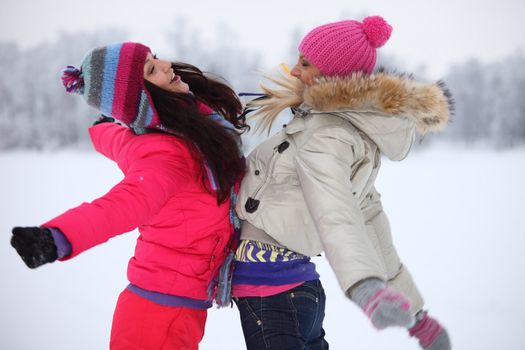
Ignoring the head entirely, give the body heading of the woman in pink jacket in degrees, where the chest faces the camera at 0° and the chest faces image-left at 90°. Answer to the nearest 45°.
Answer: approximately 270°

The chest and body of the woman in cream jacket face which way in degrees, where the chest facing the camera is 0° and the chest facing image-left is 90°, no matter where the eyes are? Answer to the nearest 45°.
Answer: approximately 90°

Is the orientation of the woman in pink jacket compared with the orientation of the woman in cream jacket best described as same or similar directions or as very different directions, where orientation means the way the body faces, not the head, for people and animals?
very different directions

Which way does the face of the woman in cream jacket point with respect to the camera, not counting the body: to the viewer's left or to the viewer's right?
to the viewer's left

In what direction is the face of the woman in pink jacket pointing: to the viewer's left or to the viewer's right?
to the viewer's right
